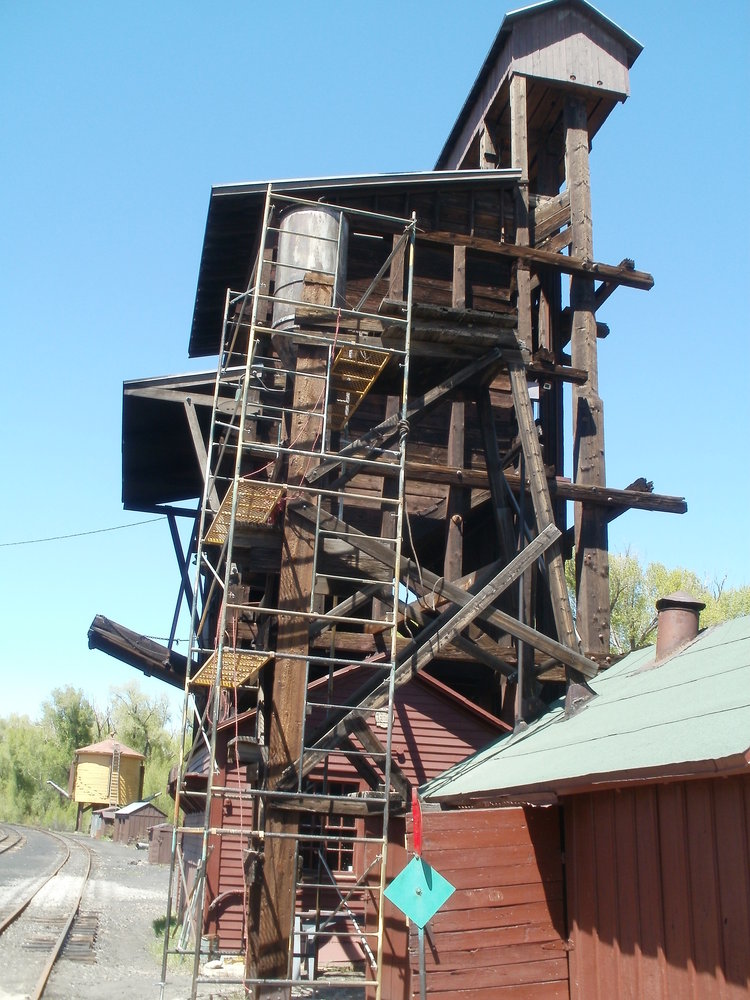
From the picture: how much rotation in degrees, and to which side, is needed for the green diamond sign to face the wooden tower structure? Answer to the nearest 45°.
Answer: approximately 180°

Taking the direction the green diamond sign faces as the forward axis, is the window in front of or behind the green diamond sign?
behind

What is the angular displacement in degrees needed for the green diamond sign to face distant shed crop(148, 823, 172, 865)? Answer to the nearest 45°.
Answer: approximately 180°

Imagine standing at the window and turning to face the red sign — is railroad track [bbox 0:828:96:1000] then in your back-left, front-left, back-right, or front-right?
back-right

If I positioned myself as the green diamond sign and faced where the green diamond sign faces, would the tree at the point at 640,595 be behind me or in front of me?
behind

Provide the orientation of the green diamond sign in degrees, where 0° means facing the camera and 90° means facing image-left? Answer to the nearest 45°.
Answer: approximately 0°
